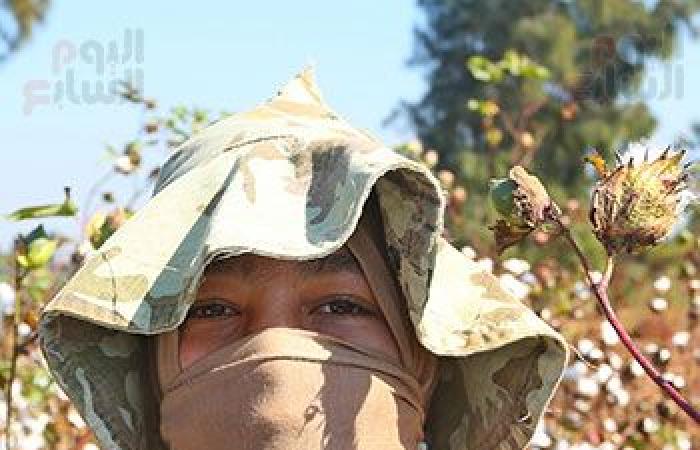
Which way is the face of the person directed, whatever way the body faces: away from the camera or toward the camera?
toward the camera

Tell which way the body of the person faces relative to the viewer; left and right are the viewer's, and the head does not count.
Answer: facing the viewer

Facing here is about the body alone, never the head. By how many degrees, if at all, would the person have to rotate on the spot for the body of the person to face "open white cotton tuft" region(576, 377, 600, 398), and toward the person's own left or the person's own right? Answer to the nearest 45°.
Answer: approximately 135° to the person's own left

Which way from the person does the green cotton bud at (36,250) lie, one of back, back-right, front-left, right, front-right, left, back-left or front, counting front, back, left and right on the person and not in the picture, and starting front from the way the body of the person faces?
back-right

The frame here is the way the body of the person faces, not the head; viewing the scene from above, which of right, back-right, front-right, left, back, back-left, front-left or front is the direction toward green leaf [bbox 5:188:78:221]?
back-right
